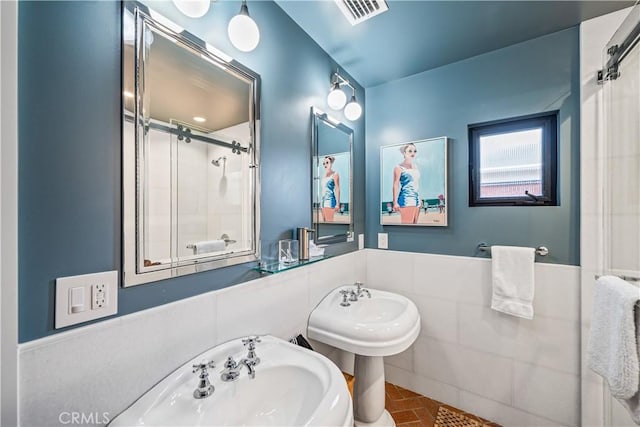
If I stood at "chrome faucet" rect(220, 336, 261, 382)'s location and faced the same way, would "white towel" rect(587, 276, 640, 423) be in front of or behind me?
in front

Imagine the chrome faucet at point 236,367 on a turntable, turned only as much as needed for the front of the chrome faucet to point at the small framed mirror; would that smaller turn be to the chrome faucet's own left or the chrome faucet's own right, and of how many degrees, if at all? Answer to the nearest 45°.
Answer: approximately 90° to the chrome faucet's own left

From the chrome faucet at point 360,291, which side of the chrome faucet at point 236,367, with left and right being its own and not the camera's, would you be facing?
left

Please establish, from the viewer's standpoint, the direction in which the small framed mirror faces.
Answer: facing the viewer and to the right of the viewer

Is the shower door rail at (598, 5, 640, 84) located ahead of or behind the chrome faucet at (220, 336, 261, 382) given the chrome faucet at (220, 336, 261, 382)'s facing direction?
ahead

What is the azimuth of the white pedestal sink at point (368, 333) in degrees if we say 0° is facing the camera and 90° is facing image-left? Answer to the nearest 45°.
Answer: approximately 315°
